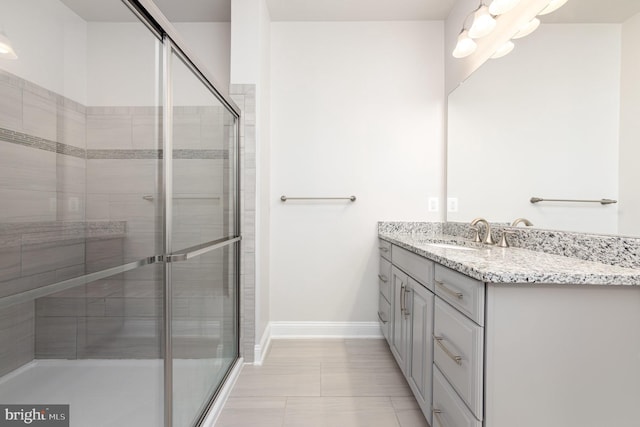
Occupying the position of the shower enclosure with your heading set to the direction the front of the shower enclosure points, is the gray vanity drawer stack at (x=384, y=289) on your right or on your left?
on your left

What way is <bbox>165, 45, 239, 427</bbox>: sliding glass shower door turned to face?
to the viewer's right

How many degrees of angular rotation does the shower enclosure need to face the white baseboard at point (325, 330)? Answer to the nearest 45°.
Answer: approximately 90° to its left

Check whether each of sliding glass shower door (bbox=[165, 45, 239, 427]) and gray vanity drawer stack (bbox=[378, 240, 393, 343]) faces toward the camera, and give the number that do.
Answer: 0

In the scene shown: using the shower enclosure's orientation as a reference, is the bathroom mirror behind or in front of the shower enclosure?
in front

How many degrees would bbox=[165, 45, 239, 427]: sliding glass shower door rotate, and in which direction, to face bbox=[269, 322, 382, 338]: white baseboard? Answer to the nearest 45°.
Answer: approximately 45° to its left

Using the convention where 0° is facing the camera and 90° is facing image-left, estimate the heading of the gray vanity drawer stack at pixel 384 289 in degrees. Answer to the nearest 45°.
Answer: approximately 90°

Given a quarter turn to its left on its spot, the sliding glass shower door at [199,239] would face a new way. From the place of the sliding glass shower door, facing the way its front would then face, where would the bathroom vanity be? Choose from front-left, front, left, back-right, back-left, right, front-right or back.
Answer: back-right

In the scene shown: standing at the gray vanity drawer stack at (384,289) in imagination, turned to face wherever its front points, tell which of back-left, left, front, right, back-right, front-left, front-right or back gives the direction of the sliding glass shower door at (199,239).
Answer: front-left

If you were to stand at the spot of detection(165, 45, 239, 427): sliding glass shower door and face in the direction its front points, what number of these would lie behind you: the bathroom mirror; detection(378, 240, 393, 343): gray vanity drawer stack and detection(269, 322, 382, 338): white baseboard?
0

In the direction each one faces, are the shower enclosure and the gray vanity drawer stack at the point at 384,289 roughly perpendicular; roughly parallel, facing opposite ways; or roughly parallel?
roughly parallel, facing opposite ways
